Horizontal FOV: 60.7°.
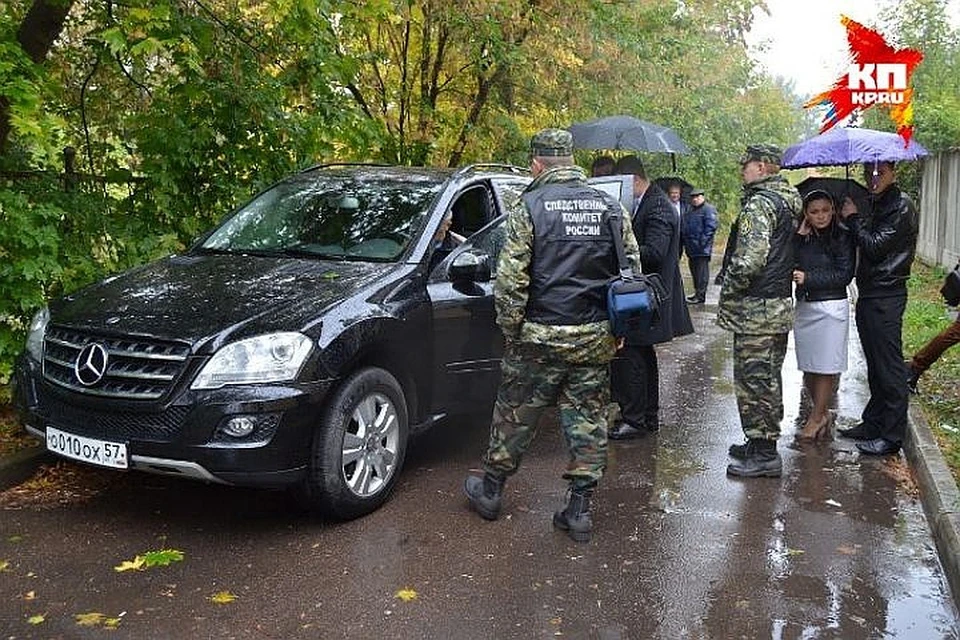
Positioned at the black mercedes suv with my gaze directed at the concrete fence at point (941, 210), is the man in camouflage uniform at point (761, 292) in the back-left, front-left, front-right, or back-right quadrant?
front-right

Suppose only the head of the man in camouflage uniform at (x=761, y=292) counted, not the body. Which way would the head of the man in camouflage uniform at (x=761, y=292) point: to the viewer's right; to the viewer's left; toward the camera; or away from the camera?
to the viewer's left

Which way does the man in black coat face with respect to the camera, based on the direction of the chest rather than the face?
to the viewer's left

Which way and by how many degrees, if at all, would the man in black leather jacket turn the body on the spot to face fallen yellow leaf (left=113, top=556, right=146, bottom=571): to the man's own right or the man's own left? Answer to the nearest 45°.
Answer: approximately 45° to the man's own left

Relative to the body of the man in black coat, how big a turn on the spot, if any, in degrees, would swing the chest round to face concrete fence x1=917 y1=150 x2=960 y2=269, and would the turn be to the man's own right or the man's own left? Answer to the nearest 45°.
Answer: approximately 135° to the man's own right

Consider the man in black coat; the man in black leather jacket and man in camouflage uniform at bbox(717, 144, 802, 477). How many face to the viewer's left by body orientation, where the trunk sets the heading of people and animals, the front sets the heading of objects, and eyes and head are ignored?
3

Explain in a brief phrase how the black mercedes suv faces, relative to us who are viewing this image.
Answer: facing the viewer and to the left of the viewer

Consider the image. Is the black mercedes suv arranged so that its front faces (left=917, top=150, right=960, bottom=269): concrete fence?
no

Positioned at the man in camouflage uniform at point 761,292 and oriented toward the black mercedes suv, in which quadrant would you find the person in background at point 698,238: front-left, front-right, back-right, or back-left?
back-right

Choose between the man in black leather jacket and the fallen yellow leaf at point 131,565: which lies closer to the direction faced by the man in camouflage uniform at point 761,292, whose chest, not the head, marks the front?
the fallen yellow leaf

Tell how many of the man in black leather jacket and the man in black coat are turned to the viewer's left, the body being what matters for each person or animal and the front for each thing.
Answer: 2

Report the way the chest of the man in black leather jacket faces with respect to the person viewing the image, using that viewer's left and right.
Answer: facing to the left of the viewer

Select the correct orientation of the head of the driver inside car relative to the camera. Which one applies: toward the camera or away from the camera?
toward the camera

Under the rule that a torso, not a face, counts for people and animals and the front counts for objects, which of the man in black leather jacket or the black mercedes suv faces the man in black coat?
the man in black leather jacket

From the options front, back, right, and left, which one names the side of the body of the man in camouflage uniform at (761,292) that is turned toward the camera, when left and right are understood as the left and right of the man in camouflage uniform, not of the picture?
left
